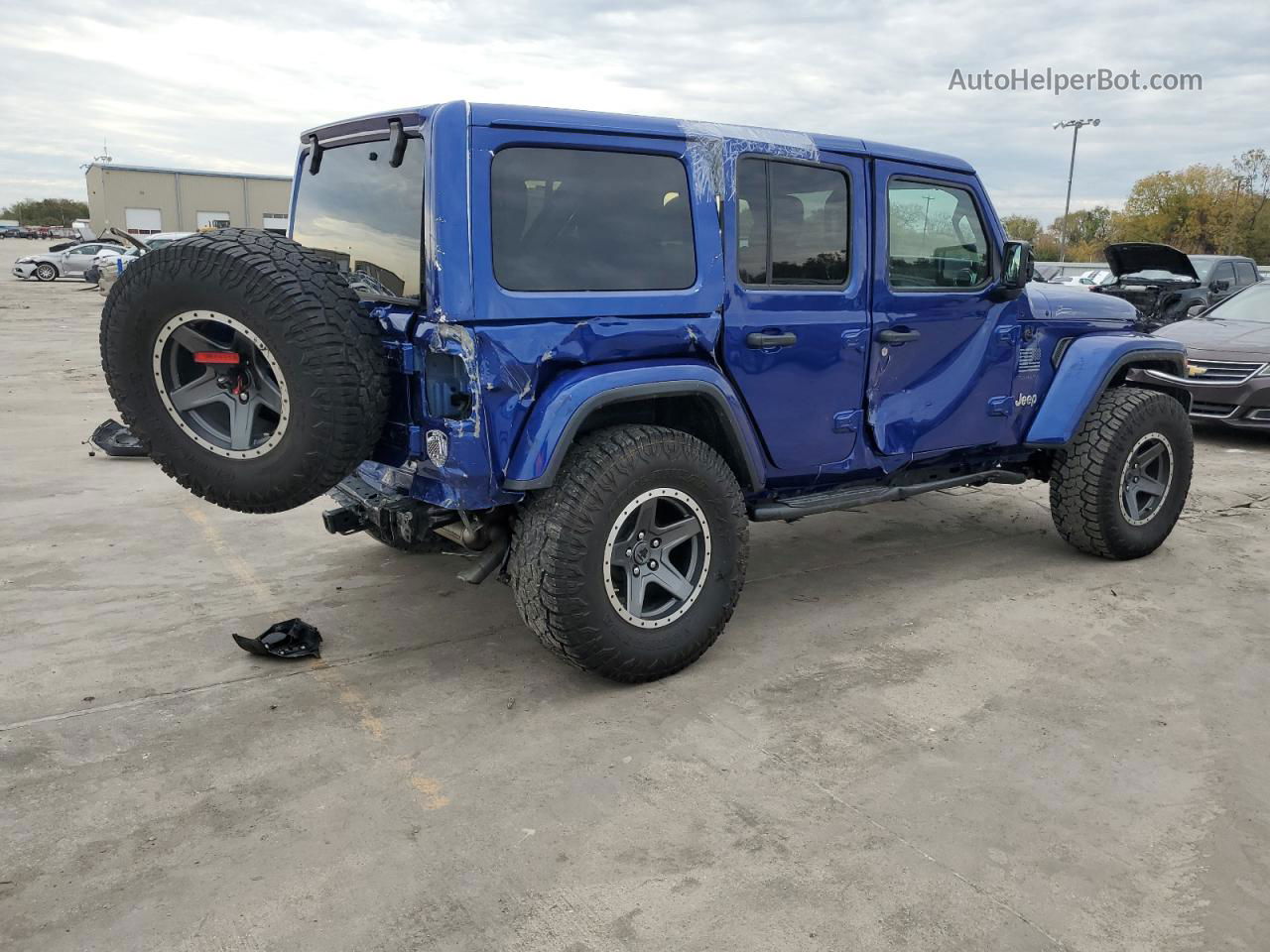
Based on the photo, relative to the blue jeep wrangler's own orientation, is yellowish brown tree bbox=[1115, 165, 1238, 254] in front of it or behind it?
in front

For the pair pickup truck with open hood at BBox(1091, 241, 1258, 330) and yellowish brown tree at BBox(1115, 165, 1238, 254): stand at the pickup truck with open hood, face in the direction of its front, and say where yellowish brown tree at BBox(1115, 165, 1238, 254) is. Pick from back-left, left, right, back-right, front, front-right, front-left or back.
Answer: back-right

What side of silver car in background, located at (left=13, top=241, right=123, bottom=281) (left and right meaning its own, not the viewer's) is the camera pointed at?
left

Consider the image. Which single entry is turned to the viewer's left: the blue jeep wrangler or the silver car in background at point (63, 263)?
the silver car in background

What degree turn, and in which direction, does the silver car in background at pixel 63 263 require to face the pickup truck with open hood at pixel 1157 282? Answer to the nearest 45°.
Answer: approximately 135° to its left

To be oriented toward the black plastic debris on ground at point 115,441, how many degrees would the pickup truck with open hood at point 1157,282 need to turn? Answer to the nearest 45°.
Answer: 0° — it already faces it

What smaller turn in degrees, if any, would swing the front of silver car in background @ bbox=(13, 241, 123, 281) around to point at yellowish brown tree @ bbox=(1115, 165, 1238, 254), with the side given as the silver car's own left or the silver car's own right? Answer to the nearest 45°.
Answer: approximately 180°

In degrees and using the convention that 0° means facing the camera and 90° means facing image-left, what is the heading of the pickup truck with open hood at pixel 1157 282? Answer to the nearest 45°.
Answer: approximately 45°

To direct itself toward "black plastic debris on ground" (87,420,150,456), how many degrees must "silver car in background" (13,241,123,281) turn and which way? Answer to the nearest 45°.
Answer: approximately 90° to its left

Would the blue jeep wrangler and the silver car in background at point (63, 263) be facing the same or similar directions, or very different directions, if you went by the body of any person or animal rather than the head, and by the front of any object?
very different directions

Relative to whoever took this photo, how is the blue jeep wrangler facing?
facing away from the viewer and to the right of the viewer

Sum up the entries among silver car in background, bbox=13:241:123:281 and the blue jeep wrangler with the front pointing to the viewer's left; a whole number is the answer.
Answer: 1
